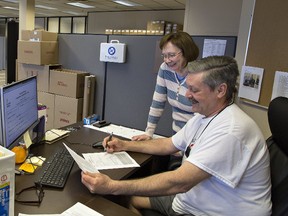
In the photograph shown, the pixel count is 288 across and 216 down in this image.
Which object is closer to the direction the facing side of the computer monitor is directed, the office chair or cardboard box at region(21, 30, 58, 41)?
the office chair

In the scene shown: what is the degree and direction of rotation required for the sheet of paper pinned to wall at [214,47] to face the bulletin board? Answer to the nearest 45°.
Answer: approximately 45° to its left

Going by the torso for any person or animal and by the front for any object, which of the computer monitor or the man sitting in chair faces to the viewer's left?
the man sitting in chair

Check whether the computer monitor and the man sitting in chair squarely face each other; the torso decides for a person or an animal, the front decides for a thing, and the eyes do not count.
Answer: yes

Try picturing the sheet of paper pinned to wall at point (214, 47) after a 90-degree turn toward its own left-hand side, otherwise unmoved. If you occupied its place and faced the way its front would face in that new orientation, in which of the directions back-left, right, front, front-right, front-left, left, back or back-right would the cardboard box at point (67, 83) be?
back

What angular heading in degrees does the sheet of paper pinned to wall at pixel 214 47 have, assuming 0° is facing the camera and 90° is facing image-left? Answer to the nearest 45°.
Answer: approximately 0°

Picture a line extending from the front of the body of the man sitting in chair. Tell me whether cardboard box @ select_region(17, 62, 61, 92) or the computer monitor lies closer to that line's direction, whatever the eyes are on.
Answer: the computer monitor

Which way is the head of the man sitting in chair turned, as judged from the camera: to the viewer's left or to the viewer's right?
to the viewer's left

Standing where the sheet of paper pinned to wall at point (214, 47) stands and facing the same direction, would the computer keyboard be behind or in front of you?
in front

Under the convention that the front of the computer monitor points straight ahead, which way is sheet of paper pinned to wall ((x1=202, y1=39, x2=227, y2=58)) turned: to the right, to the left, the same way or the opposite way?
to the right

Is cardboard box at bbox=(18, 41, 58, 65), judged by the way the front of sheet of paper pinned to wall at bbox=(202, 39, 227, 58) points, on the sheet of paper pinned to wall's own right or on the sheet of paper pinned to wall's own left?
on the sheet of paper pinned to wall's own right

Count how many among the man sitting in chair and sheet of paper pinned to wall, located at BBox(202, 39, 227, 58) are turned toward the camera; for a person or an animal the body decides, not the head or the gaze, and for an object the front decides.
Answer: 1

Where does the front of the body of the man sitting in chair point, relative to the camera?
to the viewer's left

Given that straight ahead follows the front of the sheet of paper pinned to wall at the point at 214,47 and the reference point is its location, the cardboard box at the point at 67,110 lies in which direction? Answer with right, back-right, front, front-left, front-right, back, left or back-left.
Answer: right

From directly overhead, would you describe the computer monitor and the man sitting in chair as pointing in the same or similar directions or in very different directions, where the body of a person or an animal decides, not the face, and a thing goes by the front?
very different directions
